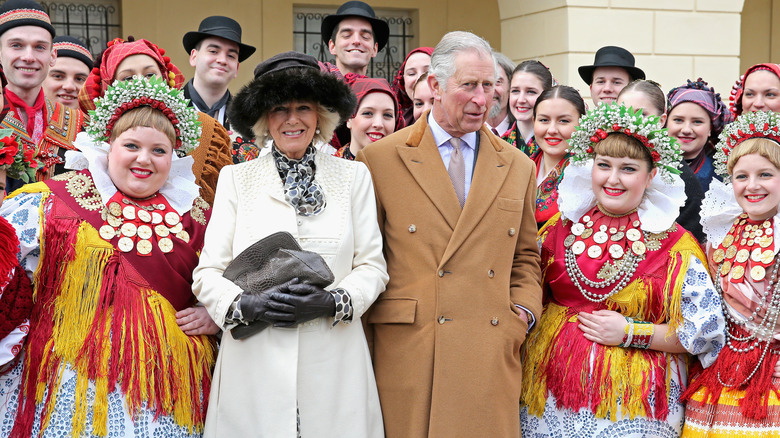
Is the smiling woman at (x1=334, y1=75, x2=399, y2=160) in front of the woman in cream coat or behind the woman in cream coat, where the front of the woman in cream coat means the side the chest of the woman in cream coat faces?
behind

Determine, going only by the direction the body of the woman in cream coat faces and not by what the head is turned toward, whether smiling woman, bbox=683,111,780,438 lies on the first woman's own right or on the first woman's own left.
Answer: on the first woman's own left

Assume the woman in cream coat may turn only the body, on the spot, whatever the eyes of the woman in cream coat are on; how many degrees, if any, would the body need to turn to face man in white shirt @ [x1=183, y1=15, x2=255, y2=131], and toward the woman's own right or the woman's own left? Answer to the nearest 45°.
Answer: approximately 180°

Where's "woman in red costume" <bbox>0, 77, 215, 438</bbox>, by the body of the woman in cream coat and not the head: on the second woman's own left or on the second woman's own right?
on the second woman's own right

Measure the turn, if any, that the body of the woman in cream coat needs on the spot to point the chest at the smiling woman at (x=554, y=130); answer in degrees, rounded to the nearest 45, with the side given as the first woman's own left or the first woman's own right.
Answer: approximately 135° to the first woman's own left

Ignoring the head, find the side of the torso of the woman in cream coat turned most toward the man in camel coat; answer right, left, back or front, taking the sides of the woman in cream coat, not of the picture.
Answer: left

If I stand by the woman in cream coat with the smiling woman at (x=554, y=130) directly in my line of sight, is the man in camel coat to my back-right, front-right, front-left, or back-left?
front-right

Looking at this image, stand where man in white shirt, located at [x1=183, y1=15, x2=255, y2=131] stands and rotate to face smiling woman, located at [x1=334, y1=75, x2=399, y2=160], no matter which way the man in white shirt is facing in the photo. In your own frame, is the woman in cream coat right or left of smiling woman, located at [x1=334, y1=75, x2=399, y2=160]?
right

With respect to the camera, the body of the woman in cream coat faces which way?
toward the camera

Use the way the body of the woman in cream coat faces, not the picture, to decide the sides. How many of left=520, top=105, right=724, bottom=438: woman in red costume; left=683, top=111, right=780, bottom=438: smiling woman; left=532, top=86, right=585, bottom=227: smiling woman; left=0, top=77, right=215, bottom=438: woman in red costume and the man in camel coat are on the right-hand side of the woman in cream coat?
1

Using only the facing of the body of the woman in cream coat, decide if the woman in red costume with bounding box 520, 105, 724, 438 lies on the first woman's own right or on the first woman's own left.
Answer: on the first woman's own left

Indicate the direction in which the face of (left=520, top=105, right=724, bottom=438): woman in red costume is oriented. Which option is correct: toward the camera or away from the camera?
toward the camera
